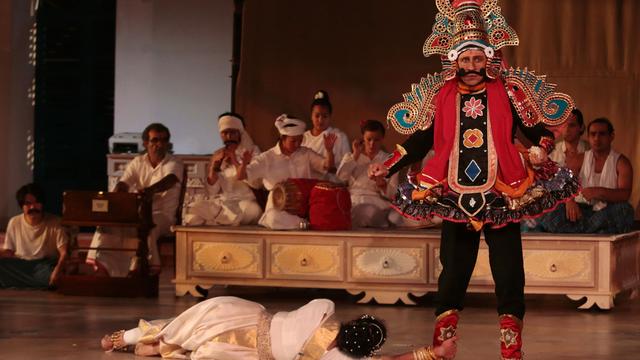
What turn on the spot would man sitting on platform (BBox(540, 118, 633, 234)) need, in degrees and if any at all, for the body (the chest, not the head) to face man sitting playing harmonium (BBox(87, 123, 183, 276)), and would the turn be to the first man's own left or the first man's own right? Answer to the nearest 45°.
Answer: approximately 45° to the first man's own right

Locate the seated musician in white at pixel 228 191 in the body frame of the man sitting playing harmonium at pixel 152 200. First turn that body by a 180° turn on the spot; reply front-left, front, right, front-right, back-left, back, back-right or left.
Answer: right

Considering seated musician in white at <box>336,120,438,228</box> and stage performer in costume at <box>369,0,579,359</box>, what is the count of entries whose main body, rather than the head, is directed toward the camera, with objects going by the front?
2

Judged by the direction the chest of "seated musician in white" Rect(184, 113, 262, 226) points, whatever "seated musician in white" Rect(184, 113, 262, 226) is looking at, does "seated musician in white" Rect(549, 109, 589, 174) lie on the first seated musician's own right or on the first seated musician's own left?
on the first seated musician's own left

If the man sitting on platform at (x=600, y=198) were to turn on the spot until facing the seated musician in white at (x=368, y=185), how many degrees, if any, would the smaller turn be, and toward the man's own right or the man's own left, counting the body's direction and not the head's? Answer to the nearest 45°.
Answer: approximately 45° to the man's own right

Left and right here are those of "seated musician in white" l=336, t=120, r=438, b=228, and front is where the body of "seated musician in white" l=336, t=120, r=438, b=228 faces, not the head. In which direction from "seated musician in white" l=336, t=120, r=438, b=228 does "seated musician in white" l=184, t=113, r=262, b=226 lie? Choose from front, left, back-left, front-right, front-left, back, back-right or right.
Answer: right

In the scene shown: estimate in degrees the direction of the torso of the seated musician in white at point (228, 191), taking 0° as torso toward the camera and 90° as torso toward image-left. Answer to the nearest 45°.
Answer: approximately 0°

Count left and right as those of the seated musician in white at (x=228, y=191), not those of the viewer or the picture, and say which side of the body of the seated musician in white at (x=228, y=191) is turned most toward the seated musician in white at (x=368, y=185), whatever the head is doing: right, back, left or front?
left

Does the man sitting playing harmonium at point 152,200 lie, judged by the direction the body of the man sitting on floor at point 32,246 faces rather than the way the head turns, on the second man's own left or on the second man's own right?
on the second man's own left

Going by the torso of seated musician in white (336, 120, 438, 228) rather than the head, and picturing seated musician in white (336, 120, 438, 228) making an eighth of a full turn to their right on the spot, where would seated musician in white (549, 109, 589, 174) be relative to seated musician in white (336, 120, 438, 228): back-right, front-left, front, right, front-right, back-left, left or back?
back-left

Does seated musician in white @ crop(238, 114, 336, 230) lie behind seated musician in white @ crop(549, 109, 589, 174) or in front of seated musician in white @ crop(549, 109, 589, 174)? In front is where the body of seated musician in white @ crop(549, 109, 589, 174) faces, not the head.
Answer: in front
